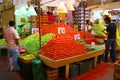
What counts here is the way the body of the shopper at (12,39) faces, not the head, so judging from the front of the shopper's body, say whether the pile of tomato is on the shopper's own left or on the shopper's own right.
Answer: on the shopper's own right

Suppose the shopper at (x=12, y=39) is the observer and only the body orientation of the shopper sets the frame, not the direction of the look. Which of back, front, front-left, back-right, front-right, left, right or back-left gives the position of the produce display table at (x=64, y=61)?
right

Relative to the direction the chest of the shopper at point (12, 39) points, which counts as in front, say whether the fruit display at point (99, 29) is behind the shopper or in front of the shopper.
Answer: in front

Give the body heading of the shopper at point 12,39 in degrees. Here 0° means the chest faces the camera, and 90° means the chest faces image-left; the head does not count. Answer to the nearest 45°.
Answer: approximately 225°

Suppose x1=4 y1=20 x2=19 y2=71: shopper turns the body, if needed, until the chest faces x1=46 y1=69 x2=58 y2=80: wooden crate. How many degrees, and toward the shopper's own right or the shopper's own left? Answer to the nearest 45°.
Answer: approximately 90° to the shopper's own right
